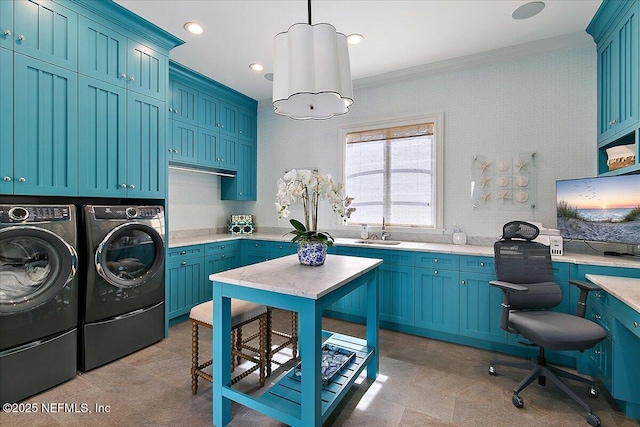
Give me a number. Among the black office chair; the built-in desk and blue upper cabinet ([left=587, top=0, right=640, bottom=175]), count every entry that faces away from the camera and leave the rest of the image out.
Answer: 0

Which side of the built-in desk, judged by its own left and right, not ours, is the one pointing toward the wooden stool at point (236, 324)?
front

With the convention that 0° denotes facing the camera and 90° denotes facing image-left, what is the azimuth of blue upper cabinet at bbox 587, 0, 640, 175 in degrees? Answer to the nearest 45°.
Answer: approximately 45°

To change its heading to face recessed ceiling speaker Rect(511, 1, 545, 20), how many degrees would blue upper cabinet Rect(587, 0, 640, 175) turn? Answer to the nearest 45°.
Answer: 0° — it already faces it

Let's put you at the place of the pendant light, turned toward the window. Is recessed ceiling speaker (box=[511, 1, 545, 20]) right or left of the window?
right

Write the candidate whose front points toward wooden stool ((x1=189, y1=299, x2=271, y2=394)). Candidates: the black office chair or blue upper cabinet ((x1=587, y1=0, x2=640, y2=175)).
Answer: the blue upper cabinet

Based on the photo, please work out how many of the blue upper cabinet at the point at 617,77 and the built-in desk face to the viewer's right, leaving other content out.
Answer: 0

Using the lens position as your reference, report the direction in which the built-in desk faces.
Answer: facing the viewer and to the left of the viewer

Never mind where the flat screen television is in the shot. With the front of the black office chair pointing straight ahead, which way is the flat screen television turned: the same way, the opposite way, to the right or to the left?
to the right

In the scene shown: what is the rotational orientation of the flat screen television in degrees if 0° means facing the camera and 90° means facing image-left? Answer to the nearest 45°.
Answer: approximately 45°

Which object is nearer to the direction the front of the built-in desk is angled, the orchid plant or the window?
the orchid plant

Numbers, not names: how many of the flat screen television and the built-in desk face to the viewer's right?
0

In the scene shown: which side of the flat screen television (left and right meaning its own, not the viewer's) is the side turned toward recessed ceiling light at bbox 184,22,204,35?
front

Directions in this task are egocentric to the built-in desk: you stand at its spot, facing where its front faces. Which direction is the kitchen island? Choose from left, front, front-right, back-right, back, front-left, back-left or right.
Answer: front

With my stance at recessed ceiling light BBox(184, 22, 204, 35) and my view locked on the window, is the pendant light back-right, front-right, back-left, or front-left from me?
front-right

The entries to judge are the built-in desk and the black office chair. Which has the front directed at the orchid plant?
the built-in desk

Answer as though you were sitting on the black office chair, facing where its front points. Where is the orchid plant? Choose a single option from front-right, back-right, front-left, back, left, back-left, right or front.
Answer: right
